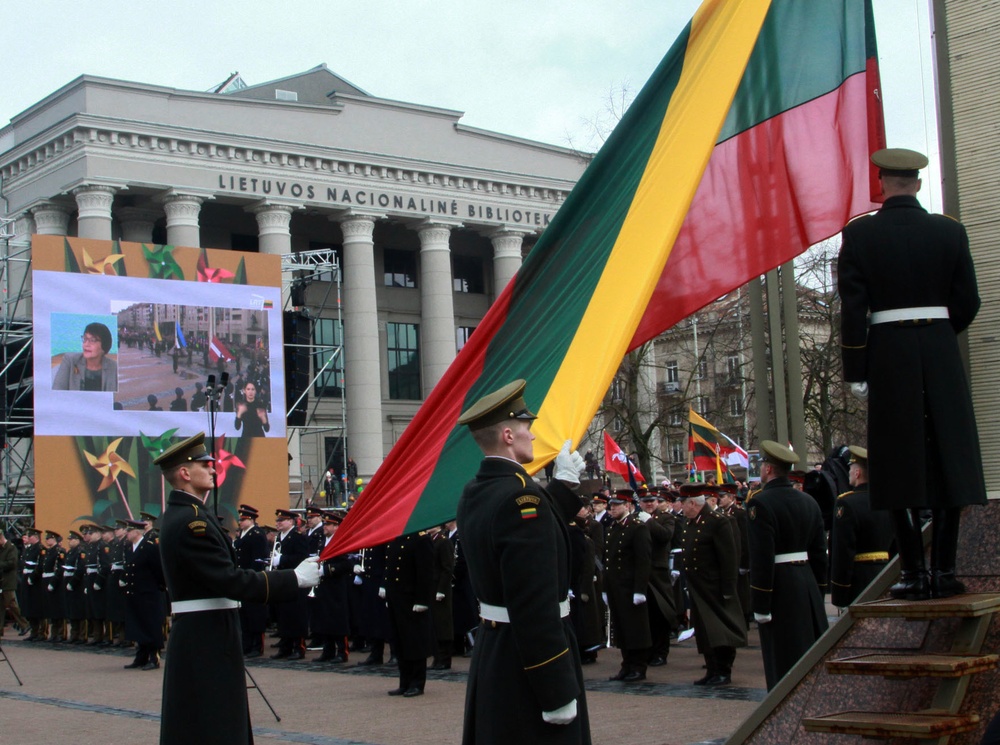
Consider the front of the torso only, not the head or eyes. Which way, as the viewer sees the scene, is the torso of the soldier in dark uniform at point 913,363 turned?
away from the camera

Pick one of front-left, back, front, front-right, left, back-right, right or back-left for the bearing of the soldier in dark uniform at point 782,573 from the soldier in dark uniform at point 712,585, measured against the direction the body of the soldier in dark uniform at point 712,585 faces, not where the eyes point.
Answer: front-left

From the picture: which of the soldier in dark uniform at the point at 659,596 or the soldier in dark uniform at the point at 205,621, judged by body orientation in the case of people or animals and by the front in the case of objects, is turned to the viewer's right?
the soldier in dark uniform at the point at 205,621

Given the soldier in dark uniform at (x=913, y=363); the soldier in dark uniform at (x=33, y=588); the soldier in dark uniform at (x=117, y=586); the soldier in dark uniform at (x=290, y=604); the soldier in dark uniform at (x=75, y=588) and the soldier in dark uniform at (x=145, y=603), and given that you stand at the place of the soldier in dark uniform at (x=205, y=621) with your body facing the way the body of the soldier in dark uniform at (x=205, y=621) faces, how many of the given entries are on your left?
5

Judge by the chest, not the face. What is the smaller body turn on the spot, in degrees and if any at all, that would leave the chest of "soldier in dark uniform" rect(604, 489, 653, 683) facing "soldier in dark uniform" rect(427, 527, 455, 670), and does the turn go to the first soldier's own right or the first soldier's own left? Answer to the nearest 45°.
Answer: approximately 90° to the first soldier's own right

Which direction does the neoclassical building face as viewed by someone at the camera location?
facing the viewer and to the right of the viewer

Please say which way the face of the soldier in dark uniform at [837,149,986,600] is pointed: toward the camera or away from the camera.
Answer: away from the camera

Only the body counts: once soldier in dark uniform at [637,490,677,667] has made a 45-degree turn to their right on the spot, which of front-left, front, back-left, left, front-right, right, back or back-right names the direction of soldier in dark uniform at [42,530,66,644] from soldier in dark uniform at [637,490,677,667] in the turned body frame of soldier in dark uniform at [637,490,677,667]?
front-right

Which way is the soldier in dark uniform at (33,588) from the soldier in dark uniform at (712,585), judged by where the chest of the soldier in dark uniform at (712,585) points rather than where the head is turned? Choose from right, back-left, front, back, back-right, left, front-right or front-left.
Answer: right

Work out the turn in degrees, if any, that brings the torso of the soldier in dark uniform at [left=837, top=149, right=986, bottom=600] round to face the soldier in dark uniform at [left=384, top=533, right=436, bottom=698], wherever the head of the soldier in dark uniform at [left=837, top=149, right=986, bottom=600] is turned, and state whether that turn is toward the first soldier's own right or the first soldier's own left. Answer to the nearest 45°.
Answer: approximately 45° to the first soldier's own left

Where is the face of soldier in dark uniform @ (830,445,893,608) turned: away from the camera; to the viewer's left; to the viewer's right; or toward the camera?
to the viewer's left

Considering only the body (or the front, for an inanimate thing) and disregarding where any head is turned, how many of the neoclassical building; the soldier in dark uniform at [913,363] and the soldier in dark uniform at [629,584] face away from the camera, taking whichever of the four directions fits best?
1

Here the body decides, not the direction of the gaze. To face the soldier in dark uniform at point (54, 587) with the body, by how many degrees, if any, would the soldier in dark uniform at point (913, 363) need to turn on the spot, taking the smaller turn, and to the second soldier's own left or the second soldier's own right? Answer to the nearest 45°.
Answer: approximately 45° to the second soldier's own left

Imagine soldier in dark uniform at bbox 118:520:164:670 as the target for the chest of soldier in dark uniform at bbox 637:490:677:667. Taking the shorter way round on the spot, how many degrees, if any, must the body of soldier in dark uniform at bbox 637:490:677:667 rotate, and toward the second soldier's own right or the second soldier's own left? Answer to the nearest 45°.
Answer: approximately 45° to the second soldier's own right

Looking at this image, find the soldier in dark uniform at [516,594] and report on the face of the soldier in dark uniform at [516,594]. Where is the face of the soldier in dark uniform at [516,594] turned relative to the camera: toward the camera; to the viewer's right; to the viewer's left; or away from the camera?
to the viewer's right
